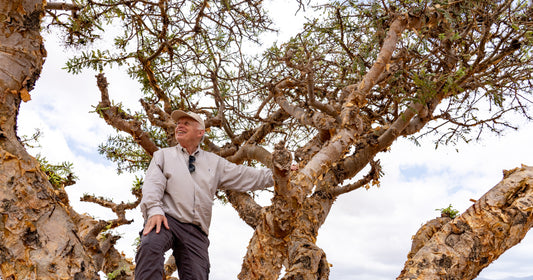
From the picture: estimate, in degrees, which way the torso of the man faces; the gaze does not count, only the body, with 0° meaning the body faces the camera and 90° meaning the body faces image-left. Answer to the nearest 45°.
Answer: approximately 0°
